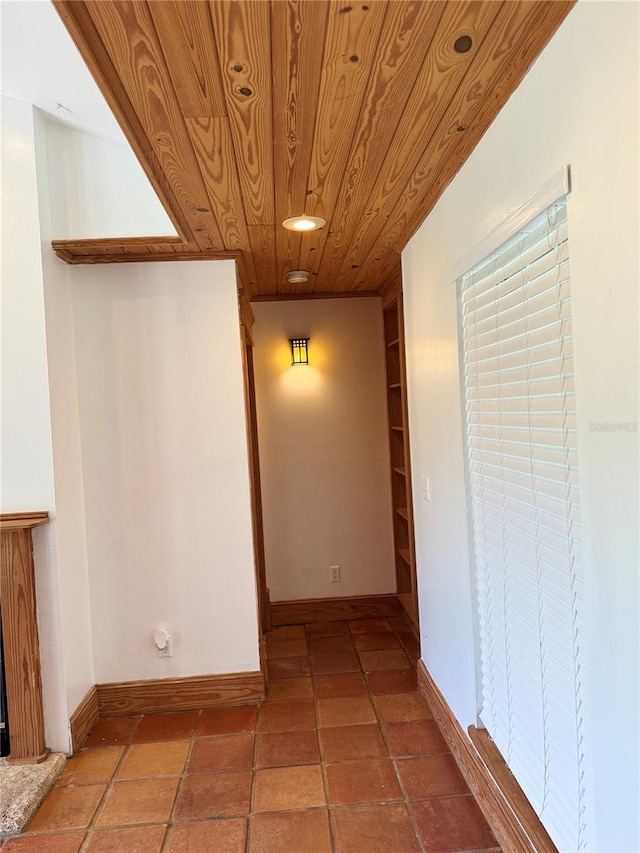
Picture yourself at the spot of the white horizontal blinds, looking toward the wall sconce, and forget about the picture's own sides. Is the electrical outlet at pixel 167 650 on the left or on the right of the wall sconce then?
left

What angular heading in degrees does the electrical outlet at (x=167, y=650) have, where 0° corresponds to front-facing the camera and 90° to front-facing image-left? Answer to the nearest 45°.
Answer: approximately 0°

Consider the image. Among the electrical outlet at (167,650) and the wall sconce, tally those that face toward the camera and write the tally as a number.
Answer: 2

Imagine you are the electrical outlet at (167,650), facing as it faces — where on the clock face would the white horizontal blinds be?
The white horizontal blinds is roughly at 11 o'clock from the electrical outlet.
